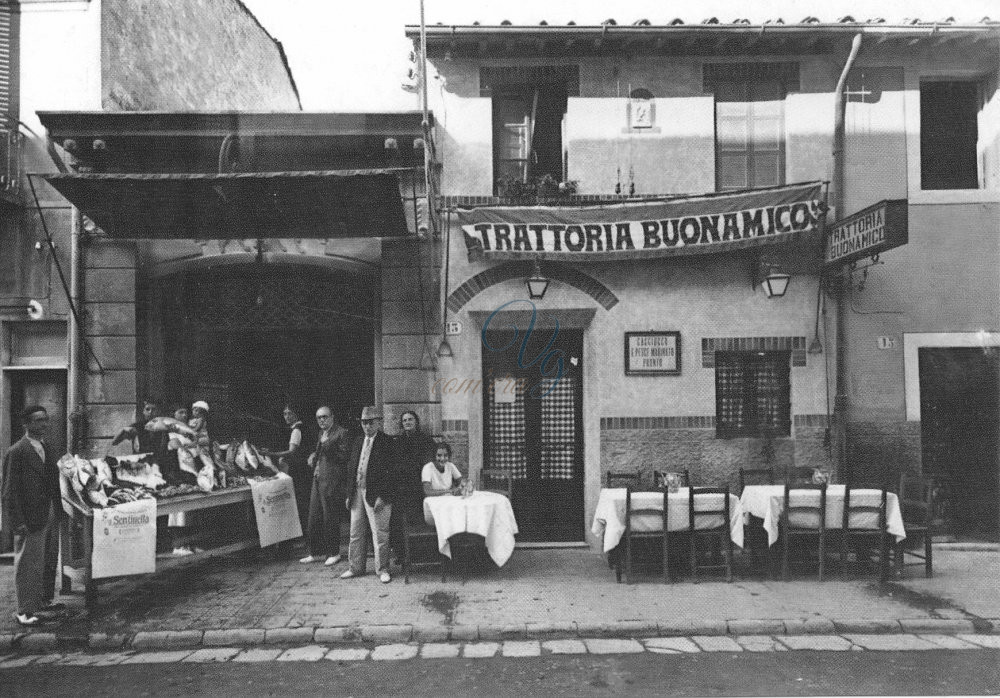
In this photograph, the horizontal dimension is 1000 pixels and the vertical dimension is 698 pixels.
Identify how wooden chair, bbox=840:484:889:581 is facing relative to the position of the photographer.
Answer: facing away from the viewer

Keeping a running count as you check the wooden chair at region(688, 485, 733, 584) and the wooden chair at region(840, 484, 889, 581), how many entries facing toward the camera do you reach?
0

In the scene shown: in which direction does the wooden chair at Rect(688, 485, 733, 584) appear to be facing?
away from the camera

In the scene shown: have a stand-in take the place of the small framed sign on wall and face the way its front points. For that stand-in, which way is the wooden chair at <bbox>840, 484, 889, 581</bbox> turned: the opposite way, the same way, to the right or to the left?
the opposite way

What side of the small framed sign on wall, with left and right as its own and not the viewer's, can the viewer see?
front

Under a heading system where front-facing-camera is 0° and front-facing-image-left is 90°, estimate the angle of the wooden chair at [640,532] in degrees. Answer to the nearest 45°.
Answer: approximately 180°

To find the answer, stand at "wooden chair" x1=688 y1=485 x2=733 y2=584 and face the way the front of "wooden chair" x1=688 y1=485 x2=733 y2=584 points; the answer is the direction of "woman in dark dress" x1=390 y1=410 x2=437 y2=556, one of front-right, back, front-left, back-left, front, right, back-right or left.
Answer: left

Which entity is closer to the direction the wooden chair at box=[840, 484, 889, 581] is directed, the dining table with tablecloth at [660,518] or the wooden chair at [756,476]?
the wooden chair

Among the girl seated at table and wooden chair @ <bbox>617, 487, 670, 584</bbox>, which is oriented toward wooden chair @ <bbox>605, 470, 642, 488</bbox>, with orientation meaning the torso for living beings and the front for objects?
wooden chair @ <bbox>617, 487, 670, 584</bbox>

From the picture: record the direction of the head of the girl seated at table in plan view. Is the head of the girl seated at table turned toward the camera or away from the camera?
toward the camera

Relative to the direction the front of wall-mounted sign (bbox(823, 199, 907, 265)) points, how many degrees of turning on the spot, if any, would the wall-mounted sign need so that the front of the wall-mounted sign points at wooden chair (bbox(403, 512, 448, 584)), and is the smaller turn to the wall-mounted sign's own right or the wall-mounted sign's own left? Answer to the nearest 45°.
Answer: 0° — it already faces it

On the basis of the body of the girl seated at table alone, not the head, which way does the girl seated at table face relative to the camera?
toward the camera

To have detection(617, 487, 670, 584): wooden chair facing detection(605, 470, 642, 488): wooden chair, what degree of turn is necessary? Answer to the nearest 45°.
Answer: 0° — it already faces it
